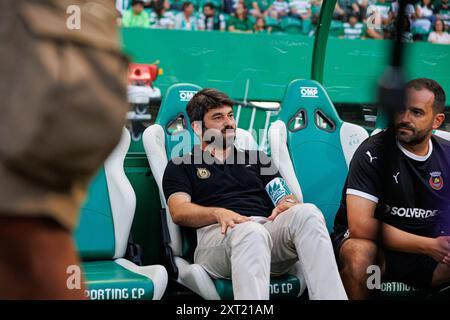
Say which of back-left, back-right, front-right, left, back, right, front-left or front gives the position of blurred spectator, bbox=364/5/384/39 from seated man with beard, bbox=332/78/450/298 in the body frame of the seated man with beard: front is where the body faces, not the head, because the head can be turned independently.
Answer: back

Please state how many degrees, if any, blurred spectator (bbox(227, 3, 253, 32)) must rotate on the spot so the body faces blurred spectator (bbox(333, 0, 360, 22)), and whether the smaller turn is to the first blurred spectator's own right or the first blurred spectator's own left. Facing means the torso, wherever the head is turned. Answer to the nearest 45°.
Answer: approximately 90° to the first blurred spectator's own left

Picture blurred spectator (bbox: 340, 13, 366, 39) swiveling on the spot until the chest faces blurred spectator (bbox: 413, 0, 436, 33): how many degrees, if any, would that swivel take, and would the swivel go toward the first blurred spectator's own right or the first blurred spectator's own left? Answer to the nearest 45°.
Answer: approximately 135° to the first blurred spectator's own left

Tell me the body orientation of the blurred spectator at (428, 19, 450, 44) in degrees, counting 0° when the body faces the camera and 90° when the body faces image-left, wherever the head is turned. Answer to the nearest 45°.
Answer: approximately 0°

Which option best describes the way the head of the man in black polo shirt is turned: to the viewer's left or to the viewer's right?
to the viewer's right

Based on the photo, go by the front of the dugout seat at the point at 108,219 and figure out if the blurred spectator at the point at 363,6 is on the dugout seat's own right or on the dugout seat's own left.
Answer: on the dugout seat's own left

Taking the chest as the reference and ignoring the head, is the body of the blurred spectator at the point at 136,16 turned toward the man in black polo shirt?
yes
